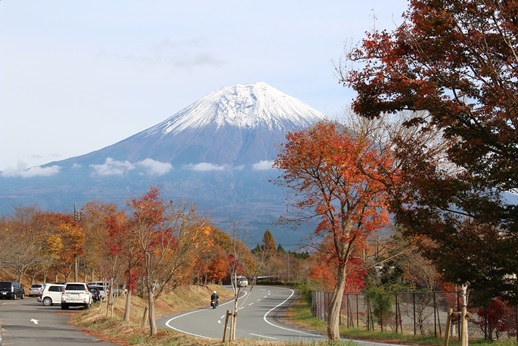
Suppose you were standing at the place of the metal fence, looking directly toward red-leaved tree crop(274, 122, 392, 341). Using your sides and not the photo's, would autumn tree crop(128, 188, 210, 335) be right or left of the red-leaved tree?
right

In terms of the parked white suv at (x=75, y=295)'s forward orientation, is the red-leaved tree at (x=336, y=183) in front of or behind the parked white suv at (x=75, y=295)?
behind

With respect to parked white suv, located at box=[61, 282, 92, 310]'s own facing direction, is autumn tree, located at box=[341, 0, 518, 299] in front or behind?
behind
